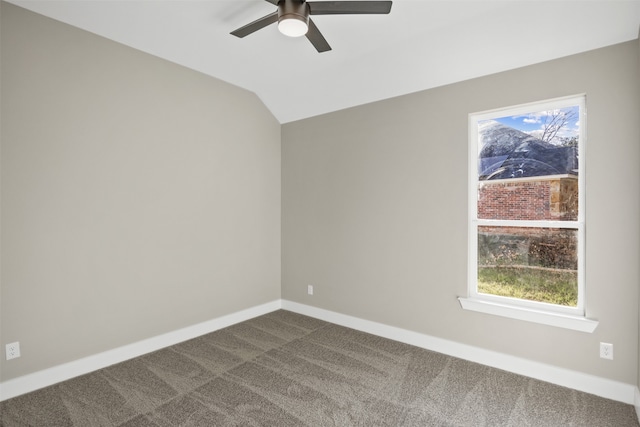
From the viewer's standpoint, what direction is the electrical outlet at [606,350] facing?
toward the camera

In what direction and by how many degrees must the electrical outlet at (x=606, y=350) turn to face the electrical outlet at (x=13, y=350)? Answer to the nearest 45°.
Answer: approximately 45° to its right
